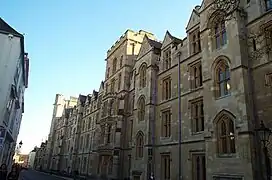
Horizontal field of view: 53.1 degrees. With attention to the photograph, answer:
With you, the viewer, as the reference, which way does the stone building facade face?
facing the viewer and to the left of the viewer
